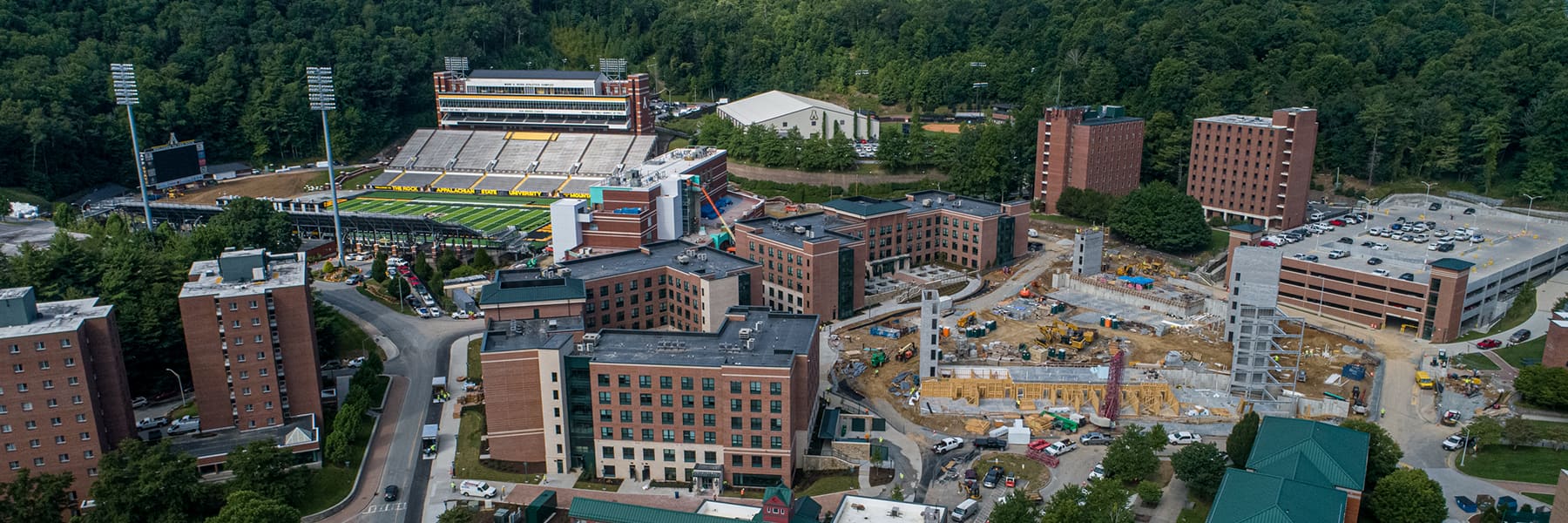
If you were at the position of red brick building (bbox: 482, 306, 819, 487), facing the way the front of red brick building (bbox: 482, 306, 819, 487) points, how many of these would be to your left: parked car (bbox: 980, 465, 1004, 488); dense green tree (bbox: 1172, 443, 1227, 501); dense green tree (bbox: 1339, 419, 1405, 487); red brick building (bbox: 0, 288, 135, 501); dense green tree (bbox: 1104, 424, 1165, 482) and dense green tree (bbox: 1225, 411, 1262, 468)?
5

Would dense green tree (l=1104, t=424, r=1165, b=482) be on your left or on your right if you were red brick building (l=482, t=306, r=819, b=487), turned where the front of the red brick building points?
on your left

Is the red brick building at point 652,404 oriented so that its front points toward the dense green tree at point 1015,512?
no

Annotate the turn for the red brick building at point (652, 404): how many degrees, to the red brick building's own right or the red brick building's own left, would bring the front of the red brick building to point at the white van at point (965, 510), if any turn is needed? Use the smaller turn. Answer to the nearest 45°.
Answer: approximately 90° to the red brick building's own left

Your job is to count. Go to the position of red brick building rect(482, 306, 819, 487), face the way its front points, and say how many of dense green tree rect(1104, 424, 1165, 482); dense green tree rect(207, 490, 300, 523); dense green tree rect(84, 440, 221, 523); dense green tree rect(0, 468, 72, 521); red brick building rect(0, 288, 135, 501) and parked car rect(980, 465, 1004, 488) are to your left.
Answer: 2

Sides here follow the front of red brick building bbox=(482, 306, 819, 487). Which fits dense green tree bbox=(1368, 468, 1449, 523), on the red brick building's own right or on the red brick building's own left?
on the red brick building's own left

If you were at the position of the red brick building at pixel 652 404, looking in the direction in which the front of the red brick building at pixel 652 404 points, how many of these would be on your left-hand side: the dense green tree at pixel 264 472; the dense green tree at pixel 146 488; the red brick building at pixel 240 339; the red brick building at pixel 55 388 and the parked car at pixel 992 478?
1

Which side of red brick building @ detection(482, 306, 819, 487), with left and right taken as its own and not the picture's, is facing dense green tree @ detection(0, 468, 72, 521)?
right

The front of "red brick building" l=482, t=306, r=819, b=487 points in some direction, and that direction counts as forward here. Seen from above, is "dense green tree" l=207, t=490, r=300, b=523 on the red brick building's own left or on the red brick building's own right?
on the red brick building's own right

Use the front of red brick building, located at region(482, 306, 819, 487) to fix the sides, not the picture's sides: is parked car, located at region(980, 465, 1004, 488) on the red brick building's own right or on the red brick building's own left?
on the red brick building's own left

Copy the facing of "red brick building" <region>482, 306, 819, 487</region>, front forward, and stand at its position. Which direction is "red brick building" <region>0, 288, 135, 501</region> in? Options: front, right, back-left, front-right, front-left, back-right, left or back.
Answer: right

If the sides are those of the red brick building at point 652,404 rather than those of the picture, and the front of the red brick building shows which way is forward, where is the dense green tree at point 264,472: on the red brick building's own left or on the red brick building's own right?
on the red brick building's own right

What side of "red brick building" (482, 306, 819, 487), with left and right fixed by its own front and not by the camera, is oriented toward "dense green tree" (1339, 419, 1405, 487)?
left

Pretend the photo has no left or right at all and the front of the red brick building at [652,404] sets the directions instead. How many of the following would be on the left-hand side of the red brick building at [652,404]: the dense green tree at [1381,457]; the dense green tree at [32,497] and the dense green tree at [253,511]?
1

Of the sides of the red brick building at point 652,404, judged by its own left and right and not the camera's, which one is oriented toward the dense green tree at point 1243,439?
left

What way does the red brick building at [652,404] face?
toward the camera
